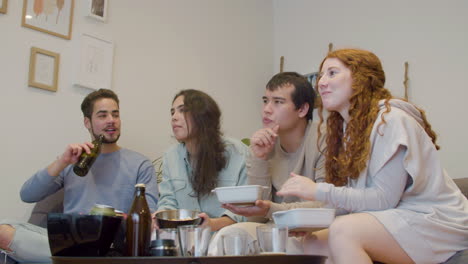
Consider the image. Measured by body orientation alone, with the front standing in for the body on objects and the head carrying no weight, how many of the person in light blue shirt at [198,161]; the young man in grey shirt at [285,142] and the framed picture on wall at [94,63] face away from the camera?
0

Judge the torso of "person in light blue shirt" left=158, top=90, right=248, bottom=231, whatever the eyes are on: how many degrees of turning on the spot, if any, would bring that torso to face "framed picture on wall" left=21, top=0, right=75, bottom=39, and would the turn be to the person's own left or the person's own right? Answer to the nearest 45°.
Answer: approximately 90° to the person's own right

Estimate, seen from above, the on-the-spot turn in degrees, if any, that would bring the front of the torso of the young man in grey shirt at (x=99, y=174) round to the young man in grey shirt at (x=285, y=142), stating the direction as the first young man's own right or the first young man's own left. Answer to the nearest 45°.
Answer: approximately 45° to the first young man's own left

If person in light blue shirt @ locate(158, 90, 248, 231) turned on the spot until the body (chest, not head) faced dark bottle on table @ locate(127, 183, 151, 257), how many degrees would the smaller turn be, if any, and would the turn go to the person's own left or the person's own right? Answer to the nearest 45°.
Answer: approximately 45° to the person's own left

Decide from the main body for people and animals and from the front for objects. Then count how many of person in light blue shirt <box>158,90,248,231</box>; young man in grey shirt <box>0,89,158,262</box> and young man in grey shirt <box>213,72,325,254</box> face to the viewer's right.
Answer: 0

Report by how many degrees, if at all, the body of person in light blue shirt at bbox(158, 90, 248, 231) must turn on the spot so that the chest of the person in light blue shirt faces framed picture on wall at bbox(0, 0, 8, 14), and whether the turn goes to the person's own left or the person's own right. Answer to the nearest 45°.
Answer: approximately 45° to the person's own right

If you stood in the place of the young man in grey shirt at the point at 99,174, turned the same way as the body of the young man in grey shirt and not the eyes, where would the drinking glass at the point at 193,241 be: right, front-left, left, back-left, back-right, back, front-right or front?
front

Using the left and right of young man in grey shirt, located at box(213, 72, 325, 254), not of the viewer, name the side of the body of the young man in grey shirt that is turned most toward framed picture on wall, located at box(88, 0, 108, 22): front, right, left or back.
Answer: right

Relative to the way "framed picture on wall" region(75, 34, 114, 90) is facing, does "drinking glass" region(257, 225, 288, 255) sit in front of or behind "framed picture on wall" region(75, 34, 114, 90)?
in front

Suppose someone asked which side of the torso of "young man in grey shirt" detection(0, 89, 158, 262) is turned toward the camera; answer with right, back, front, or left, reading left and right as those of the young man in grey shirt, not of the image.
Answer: front

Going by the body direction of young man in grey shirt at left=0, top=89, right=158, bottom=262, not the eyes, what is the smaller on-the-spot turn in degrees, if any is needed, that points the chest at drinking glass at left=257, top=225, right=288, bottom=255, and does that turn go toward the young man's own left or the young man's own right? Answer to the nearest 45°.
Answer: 0° — they already face it

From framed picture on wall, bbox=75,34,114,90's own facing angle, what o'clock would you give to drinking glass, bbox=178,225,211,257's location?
The drinking glass is roughly at 1 o'clock from the framed picture on wall.

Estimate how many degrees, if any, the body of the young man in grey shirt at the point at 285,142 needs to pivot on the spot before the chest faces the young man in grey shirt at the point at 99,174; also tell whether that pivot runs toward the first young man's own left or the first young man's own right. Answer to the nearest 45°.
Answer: approximately 45° to the first young man's own right

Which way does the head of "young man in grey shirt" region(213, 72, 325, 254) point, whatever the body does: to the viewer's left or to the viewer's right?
to the viewer's left

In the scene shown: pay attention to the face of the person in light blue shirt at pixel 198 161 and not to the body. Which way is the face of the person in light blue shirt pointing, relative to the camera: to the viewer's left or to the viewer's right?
to the viewer's left

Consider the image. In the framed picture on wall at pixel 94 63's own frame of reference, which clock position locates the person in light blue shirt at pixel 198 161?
The person in light blue shirt is roughly at 12 o'clock from the framed picture on wall.

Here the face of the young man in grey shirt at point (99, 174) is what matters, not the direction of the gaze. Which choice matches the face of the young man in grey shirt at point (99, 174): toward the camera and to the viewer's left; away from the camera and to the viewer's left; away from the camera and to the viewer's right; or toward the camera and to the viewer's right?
toward the camera and to the viewer's right

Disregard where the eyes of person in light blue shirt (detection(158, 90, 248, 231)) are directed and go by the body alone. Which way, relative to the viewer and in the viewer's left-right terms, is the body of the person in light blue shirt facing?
facing the viewer and to the left of the viewer

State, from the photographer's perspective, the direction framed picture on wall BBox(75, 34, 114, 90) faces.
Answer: facing the viewer and to the right of the viewer
